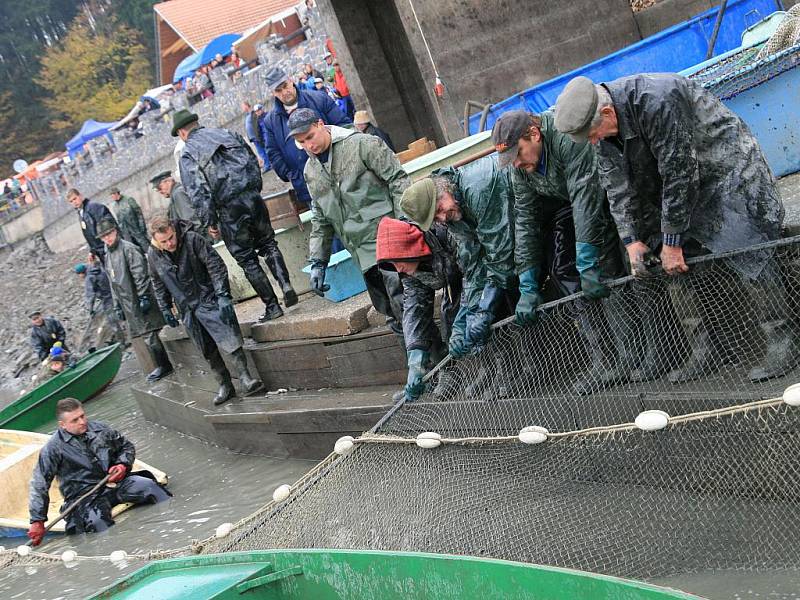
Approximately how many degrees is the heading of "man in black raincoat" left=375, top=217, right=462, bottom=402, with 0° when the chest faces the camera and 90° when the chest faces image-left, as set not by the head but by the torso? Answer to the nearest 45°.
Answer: approximately 45°

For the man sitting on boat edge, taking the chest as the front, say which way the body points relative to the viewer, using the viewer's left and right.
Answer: facing the viewer and to the right of the viewer

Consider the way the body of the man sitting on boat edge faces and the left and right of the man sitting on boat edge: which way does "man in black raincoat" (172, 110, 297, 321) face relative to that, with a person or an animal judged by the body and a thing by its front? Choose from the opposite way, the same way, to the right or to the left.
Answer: the opposite way

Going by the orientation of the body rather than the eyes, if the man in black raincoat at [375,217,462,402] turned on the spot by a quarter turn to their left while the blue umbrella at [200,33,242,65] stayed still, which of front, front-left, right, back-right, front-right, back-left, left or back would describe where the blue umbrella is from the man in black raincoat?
back-left

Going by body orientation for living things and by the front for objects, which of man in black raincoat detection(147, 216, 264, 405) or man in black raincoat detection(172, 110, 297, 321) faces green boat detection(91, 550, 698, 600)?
man in black raincoat detection(147, 216, 264, 405)

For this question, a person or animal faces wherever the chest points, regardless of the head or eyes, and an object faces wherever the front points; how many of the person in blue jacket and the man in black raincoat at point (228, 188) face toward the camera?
1
